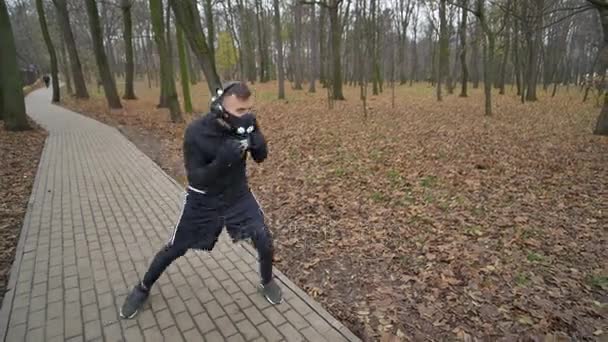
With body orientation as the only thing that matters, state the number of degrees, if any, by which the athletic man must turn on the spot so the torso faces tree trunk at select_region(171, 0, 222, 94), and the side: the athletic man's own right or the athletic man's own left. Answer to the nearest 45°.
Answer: approximately 135° to the athletic man's own left

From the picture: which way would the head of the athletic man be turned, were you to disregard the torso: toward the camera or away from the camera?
toward the camera

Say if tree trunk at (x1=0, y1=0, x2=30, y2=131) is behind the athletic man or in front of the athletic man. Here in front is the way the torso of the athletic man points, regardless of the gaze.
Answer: behind
